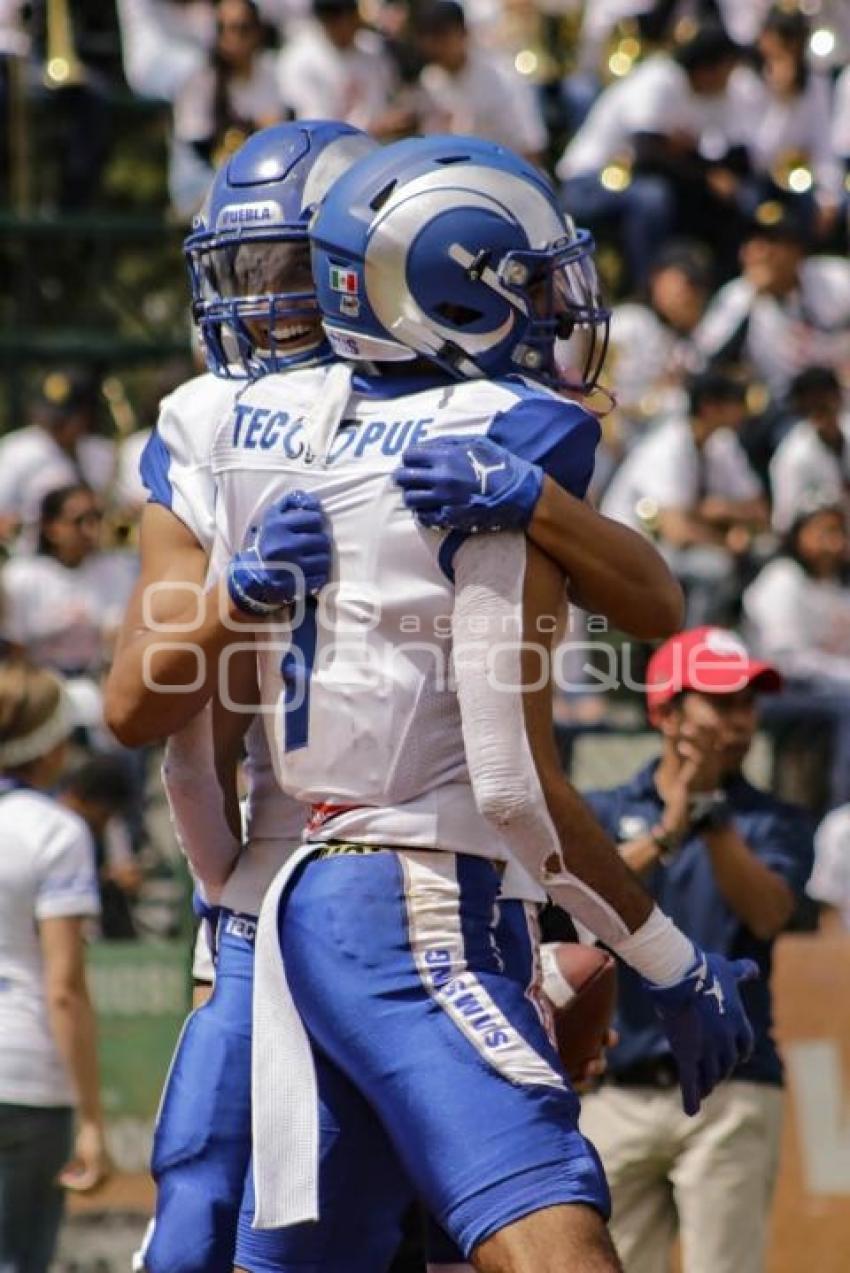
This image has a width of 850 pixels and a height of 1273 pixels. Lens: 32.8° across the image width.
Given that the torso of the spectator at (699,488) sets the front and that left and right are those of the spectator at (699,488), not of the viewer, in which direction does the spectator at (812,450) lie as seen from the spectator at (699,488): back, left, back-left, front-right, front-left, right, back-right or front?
left

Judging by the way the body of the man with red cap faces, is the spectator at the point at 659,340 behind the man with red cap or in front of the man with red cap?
behind

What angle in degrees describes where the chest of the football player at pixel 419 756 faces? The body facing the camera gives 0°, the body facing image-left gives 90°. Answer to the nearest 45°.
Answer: approximately 225°

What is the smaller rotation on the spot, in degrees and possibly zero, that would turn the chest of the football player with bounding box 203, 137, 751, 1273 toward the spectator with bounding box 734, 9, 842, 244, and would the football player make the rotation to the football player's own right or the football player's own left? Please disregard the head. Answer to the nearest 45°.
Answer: approximately 45° to the football player's own left

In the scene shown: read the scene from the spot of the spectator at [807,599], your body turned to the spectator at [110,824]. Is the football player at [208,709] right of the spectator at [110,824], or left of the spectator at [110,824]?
left

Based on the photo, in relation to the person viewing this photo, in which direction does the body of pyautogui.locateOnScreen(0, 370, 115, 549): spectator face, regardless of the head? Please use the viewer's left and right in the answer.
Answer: facing the viewer and to the right of the viewer

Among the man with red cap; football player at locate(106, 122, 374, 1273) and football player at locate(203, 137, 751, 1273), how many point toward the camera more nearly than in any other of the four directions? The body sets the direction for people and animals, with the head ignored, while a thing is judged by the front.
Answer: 2

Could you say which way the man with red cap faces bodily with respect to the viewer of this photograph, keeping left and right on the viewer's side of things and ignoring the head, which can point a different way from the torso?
facing the viewer

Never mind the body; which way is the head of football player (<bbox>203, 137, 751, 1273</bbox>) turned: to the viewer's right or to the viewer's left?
to the viewer's right

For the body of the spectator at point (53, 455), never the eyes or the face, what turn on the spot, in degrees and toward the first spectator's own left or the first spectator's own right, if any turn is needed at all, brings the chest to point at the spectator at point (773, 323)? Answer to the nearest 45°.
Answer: approximately 45° to the first spectator's own left

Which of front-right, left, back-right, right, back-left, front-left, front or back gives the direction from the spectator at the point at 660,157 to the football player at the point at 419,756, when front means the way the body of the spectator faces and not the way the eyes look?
front-right
